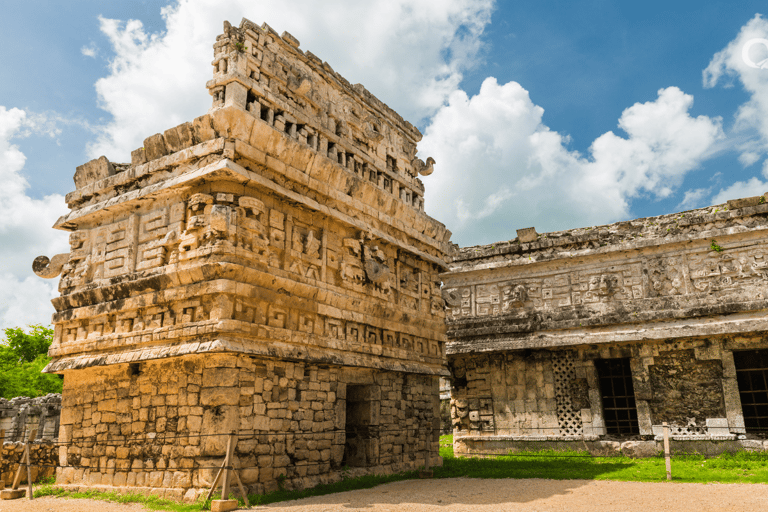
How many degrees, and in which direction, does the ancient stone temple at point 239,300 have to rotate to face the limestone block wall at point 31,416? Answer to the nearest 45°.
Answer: approximately 180°

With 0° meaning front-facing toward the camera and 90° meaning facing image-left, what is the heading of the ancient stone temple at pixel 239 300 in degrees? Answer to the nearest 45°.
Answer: approximately 315°

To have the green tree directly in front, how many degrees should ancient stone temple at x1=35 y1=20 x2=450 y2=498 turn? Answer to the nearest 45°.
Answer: approximately 180°

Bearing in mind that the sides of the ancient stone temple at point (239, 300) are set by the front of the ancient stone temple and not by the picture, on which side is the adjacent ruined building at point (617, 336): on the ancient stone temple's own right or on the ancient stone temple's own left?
on the ancient stone temple's own left
